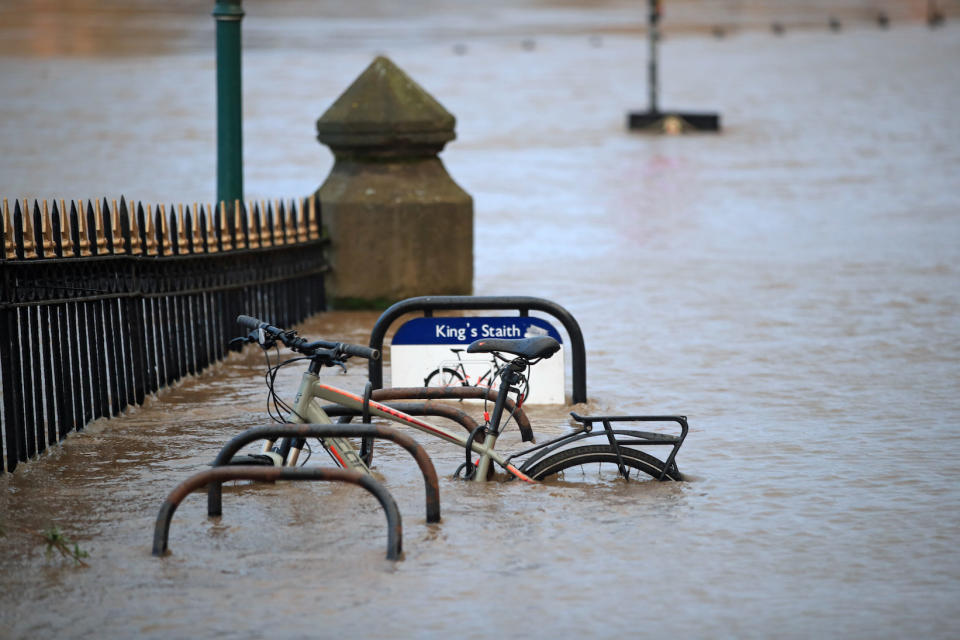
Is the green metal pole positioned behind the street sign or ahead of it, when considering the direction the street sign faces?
behind

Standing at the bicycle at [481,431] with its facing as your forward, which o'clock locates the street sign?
The street sign is roughly at 3 o'clock from the bicycle.

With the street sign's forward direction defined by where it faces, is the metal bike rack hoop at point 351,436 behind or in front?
in front

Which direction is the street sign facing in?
toward the camera

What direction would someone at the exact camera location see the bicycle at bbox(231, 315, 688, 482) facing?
facing to the left of the viewer

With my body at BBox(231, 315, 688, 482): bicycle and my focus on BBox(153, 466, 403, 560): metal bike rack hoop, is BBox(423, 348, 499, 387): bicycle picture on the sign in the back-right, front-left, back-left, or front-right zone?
back-right

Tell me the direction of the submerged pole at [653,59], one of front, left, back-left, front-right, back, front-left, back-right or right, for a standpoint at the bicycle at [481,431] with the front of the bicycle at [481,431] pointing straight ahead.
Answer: right

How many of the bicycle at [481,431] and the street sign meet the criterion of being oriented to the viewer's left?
1

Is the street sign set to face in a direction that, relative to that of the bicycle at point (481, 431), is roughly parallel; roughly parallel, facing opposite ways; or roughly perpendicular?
roughly perpendicular

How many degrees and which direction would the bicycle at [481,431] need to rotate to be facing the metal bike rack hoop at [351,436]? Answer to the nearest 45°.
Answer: approximately 45° to its left

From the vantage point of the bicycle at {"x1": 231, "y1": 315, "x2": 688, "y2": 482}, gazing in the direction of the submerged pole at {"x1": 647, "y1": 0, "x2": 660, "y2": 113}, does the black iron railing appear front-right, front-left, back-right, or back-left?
front-left

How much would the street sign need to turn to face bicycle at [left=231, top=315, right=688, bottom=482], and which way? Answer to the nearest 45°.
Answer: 0° — it already faces it

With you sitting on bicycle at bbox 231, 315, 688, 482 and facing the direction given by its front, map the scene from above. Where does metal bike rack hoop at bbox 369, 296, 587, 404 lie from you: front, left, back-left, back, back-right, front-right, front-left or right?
right

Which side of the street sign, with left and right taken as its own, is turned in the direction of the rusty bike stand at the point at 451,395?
front
